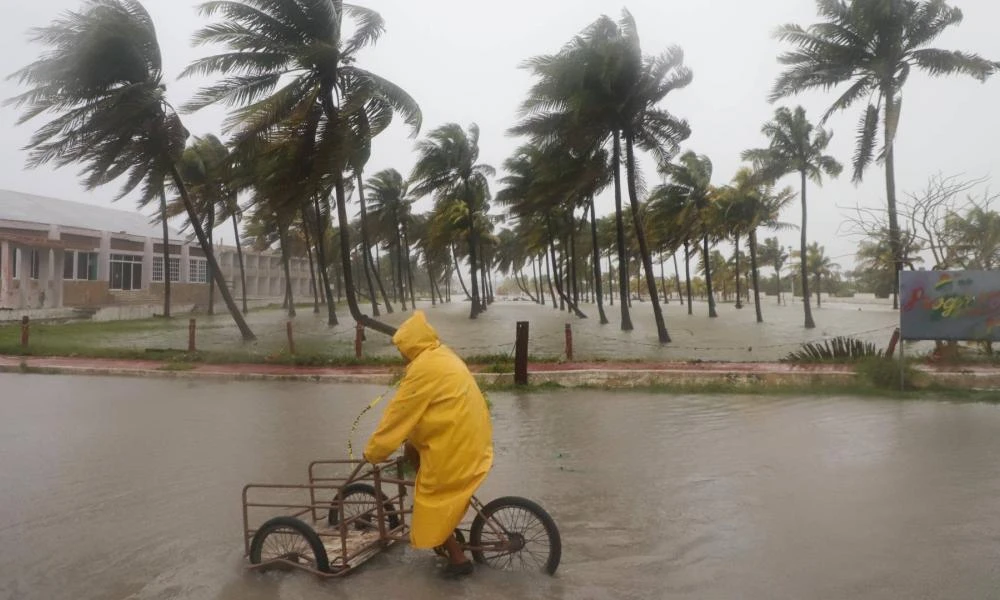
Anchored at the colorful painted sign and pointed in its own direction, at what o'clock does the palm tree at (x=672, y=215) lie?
The palm tree is roughly at 5 o'clock from the colorful painted sign.

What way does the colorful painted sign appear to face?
toward the camera

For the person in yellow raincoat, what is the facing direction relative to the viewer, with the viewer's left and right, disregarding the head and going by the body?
facing to the left of the viewer

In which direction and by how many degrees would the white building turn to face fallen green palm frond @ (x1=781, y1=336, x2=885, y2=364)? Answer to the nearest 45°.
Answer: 0° — it already faces it

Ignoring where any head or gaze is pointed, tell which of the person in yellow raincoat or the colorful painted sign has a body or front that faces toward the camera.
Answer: the colorful painted sign

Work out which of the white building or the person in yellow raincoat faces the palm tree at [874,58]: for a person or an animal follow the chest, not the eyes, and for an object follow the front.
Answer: the white building

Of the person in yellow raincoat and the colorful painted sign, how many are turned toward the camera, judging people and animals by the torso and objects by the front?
1

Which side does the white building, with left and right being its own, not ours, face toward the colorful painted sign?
front

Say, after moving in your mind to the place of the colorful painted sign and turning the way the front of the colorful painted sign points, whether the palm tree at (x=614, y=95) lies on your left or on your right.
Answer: on your right

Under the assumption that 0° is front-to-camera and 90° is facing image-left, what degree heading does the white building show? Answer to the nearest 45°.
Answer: approximately 315°

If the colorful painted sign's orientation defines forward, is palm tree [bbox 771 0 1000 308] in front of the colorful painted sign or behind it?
behind

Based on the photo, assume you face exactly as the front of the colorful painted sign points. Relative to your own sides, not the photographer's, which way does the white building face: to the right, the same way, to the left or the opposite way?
to the left
